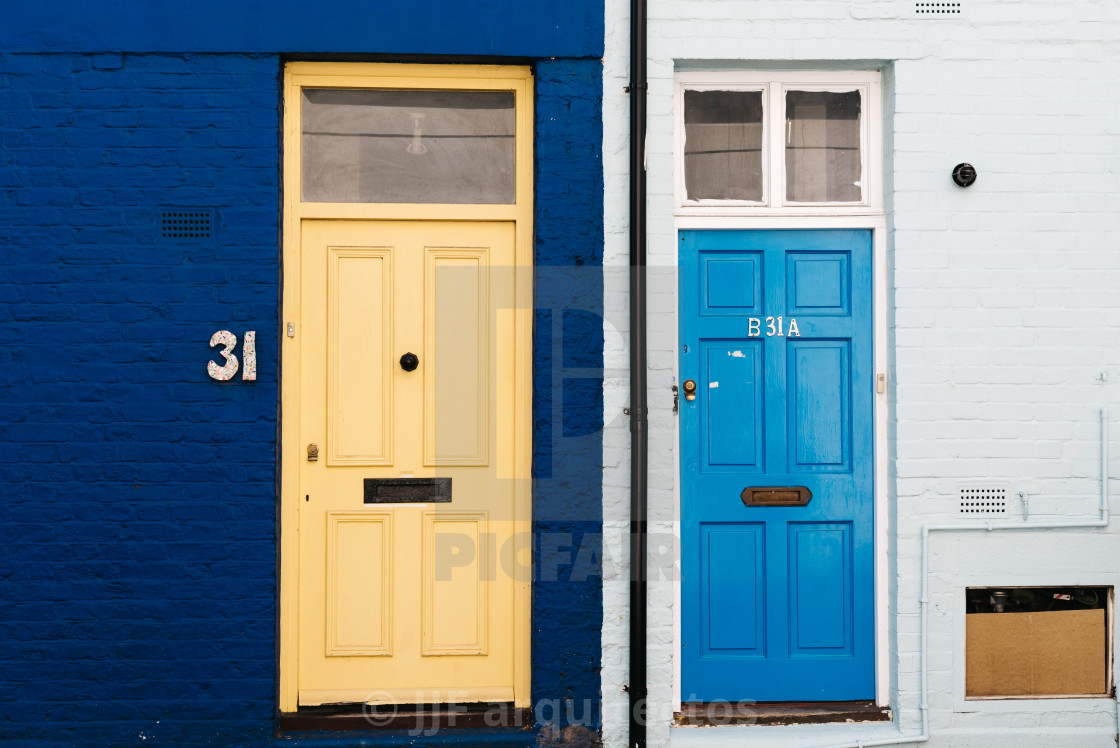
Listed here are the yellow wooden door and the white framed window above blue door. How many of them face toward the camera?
2

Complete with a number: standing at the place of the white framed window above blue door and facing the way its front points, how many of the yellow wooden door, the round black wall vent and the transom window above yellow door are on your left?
1

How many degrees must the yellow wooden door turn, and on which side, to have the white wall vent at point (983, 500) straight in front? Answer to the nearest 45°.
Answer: approximately 90° to its left

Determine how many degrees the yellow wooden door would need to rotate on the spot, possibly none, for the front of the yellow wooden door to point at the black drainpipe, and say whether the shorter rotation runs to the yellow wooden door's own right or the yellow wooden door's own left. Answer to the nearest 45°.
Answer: approximately 90° to the yellow wooden door's own left

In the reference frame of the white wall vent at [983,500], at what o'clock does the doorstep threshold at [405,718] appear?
The doorstep threshold is roughly at 2 o'clock from the white wall vent.

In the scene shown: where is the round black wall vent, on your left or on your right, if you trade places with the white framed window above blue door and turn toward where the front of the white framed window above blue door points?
on your left

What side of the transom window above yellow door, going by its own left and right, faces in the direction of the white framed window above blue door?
left

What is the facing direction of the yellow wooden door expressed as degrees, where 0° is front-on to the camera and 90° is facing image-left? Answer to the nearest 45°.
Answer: approximately 0°
